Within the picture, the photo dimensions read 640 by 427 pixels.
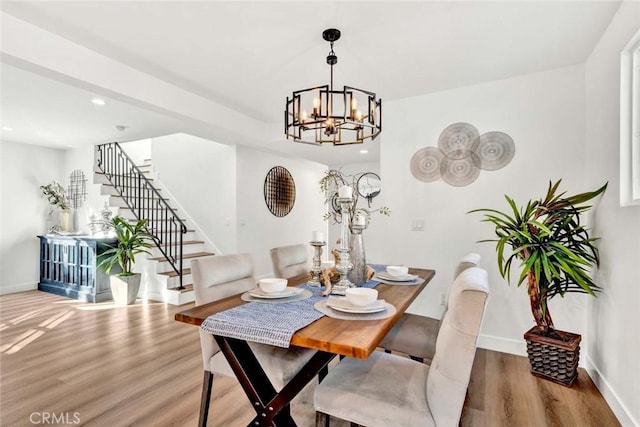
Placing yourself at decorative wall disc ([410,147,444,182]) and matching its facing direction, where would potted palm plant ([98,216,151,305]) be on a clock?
The potted palm plant is roughly at 3 o'clock from the decorative wall disc.

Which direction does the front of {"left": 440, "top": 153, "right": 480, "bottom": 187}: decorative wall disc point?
toward the camera

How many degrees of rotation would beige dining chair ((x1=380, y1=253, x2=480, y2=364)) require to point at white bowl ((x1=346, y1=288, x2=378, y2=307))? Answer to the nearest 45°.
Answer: approximately 45° to its left

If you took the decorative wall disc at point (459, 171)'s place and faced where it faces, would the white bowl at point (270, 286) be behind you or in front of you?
in front

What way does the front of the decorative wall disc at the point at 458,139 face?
toward the camera

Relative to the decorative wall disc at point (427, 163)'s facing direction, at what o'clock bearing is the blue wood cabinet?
The blue wood cabinet is roughly at 3 o'clock from the decorative wall disc.

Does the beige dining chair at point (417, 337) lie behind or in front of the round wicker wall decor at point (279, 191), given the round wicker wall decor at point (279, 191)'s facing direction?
in front

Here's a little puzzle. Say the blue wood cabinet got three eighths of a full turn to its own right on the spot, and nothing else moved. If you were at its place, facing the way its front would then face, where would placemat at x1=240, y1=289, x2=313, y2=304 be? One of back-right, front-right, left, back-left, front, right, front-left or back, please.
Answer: back

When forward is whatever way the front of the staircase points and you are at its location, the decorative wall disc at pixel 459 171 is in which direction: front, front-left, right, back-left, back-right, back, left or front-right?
front

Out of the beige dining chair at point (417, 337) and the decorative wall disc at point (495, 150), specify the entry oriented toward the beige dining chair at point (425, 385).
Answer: the decorative wall disc

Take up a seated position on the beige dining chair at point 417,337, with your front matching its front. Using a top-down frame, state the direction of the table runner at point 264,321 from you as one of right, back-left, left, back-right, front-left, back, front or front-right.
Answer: front-left

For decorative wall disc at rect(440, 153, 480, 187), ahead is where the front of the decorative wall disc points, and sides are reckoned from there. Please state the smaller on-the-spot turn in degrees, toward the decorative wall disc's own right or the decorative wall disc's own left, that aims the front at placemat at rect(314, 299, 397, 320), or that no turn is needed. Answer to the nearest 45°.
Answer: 0° — it already faces it

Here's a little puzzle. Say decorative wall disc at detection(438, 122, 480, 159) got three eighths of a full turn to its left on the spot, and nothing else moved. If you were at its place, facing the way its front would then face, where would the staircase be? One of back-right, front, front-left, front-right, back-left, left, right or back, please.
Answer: back-left

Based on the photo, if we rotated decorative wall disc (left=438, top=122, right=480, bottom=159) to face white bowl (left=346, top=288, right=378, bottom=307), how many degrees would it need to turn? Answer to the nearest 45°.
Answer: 0° — it already faces it
